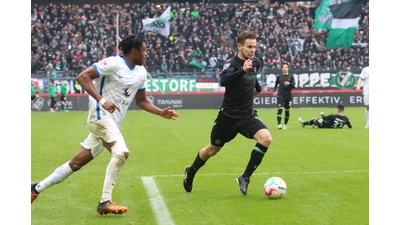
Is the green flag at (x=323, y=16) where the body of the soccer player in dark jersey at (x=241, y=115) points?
no

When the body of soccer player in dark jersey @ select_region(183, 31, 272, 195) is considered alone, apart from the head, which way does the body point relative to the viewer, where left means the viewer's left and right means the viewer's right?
facing the viewer and to the right of the viewer

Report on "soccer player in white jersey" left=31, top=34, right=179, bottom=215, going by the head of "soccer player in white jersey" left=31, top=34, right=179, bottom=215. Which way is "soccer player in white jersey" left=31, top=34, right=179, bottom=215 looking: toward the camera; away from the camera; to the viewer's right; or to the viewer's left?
to the viewer's right

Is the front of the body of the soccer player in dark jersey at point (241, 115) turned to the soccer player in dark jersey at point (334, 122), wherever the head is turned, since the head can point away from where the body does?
no

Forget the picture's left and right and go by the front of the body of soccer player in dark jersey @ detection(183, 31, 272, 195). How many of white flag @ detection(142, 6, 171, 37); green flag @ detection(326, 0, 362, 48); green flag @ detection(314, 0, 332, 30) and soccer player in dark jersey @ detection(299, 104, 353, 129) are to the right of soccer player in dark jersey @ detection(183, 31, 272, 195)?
0

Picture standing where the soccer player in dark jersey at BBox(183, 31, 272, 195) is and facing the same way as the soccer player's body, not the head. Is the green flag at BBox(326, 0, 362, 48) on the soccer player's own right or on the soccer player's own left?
on the soccer player's own left

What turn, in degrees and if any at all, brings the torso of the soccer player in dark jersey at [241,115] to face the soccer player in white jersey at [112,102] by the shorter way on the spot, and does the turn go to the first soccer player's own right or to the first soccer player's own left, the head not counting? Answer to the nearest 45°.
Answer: approximately 90° to the first soccer player's own right

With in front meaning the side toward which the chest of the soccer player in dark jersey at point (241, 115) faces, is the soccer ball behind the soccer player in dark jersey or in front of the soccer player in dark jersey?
in front
